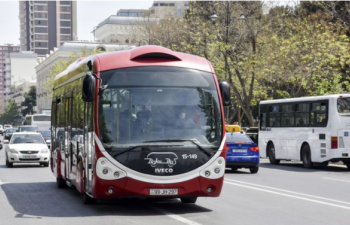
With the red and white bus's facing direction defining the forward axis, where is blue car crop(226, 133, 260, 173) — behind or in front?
behind

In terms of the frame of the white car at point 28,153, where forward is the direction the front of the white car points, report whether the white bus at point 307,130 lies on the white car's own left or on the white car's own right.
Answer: on the white car's own left

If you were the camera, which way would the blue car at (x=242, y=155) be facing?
facing away from the viewer

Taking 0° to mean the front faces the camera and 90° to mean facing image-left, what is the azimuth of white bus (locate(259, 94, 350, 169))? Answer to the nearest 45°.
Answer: approximately 135°

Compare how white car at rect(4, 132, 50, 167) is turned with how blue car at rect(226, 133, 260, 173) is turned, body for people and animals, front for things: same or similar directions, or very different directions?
very different directions

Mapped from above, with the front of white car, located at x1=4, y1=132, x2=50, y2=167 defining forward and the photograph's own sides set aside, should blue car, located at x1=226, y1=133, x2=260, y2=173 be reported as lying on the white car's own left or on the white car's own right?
on the white car's own left

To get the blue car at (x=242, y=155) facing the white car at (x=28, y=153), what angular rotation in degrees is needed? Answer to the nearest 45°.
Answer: approximately 90° to its left

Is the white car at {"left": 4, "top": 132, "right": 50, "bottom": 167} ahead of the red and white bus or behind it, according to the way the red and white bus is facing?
behind
